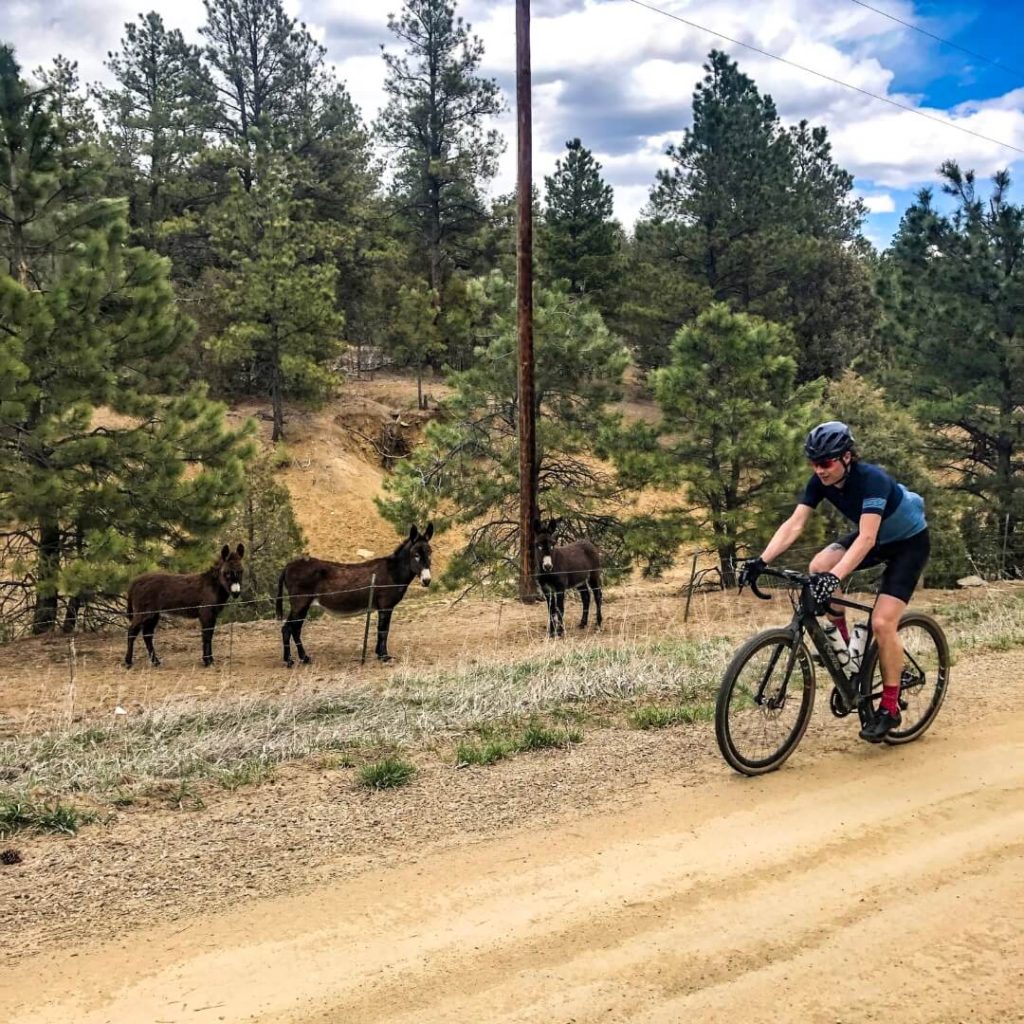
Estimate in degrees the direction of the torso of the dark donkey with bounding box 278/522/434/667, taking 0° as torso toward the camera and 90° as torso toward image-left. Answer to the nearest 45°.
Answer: approximately 270°

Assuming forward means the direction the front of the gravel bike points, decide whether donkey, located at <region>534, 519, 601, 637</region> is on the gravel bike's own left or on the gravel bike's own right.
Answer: on the gravel bike's own right

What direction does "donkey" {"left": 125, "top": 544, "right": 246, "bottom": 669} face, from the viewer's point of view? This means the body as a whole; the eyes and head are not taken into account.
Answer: to the viewer's right

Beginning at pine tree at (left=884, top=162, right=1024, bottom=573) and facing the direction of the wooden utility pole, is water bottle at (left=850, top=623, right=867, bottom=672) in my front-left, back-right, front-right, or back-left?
front-left

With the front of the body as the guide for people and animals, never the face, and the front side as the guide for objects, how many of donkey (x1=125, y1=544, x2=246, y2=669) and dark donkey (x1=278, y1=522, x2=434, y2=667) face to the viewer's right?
2

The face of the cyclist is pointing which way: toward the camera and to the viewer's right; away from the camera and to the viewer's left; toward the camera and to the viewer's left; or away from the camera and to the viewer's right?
toward the camera and to the viewer's left

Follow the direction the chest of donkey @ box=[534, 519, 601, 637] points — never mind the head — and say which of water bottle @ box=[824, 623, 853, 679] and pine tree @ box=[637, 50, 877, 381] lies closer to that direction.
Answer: the water bottle

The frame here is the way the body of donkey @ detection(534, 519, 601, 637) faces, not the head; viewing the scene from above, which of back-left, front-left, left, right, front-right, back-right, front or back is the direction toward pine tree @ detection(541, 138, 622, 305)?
back-right

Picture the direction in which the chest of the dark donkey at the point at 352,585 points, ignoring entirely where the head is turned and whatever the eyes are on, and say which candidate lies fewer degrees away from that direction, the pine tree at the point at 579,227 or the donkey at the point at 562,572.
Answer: the donkey

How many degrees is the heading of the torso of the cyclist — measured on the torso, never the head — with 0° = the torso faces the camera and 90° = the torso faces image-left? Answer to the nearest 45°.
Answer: approximately 45°

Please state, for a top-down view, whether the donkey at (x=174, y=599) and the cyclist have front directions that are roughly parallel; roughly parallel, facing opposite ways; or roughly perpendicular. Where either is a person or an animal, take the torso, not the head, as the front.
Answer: roughly parallel, facing opposite ways

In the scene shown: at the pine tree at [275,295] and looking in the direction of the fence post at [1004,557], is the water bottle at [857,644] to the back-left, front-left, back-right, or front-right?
front-right

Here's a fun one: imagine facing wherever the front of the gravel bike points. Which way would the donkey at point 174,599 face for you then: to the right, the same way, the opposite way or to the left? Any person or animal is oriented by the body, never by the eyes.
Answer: the opposite way

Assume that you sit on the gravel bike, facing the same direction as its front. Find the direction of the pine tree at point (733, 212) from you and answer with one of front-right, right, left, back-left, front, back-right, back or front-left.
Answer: back-right

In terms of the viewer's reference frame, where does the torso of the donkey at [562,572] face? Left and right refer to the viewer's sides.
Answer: facing the viewer and to the left of the viewer
